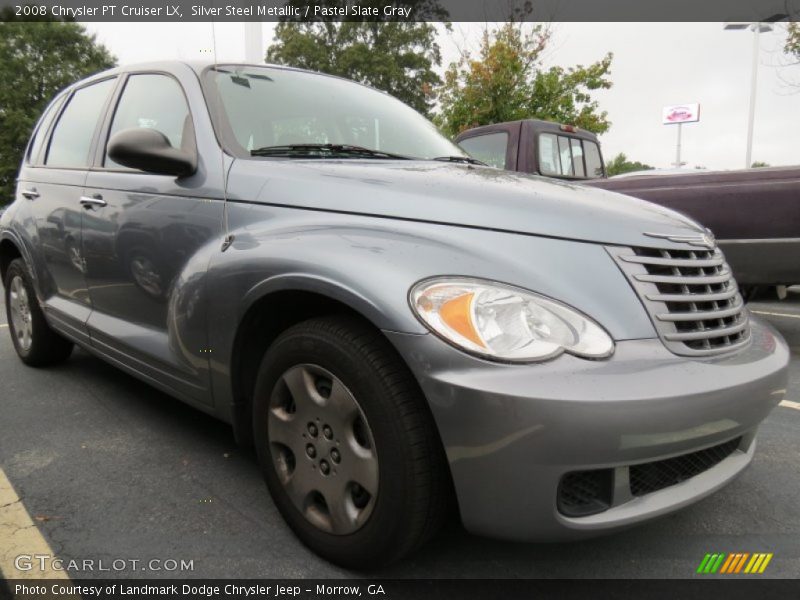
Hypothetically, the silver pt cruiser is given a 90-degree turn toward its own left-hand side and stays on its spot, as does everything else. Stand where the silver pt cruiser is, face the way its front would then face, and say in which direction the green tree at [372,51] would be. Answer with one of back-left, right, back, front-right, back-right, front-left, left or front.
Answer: front-left

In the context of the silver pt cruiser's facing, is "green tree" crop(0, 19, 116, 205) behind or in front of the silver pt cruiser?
behind

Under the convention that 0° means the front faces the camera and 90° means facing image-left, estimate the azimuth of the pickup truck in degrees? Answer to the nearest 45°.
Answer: approximately 135°

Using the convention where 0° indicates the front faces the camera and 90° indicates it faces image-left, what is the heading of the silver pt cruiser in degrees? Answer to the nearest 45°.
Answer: approximately 315°

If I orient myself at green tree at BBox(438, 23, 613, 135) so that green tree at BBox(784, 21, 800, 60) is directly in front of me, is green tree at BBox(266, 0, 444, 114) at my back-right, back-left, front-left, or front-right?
back-left

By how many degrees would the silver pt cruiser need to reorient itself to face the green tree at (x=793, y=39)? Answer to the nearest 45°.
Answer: approximately 90° to its left

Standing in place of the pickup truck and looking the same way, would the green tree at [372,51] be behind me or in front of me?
in front

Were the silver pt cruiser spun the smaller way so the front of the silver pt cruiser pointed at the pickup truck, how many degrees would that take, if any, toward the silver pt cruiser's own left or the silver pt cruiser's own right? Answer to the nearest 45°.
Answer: approximately 90° to the silver pt cruiser's own left

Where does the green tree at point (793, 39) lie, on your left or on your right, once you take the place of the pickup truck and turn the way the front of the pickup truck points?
on your right
